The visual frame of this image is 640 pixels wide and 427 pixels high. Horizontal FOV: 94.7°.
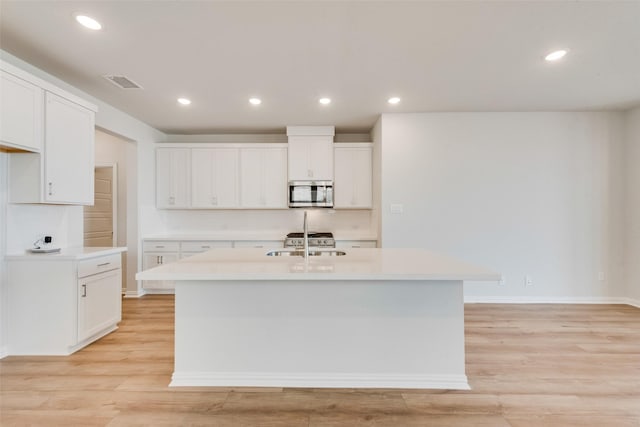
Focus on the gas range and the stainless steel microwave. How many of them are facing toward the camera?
2

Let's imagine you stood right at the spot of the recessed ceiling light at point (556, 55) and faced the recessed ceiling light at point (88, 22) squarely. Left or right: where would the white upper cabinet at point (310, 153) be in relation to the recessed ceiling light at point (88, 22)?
right

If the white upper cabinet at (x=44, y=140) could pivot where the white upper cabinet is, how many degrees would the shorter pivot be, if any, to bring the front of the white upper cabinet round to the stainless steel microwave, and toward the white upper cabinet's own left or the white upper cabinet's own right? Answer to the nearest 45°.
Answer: approximately 45° to the white upper cabinet's own left

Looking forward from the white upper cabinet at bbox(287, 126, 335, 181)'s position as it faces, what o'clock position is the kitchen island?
The kitchen island is roughly at 12 o'clock from the white upper cabinet.

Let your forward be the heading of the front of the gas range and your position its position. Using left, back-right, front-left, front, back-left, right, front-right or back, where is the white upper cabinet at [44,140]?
front-right

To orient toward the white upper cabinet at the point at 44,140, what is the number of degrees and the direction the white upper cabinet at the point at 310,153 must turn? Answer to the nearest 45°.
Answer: approximately 45° to its right

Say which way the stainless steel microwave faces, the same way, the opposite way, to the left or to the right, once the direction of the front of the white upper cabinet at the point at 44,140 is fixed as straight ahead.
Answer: to the right

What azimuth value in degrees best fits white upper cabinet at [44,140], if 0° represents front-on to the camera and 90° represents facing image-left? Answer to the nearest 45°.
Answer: approximately 315°

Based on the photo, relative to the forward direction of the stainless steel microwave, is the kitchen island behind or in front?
in front

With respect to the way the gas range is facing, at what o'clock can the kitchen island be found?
The kitchen island is roughly at 12 o'clock from the gas range.

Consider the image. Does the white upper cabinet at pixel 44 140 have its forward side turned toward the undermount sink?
yes

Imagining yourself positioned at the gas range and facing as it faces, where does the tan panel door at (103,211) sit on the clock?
The tan panel door is roughly at 3 o'clock from the gas range.

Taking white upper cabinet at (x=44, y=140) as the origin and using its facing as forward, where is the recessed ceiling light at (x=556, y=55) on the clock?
The recessed ceiling light is roughly at 12 o'clock from the white upper cabinet.

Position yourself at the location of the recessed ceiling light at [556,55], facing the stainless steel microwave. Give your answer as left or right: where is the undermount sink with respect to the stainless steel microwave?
left

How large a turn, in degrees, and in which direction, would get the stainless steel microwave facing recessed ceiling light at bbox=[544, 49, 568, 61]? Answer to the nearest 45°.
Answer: approximately 45° to its left

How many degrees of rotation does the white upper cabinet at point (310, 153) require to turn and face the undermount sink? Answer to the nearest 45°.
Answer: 0° — it already faces it
